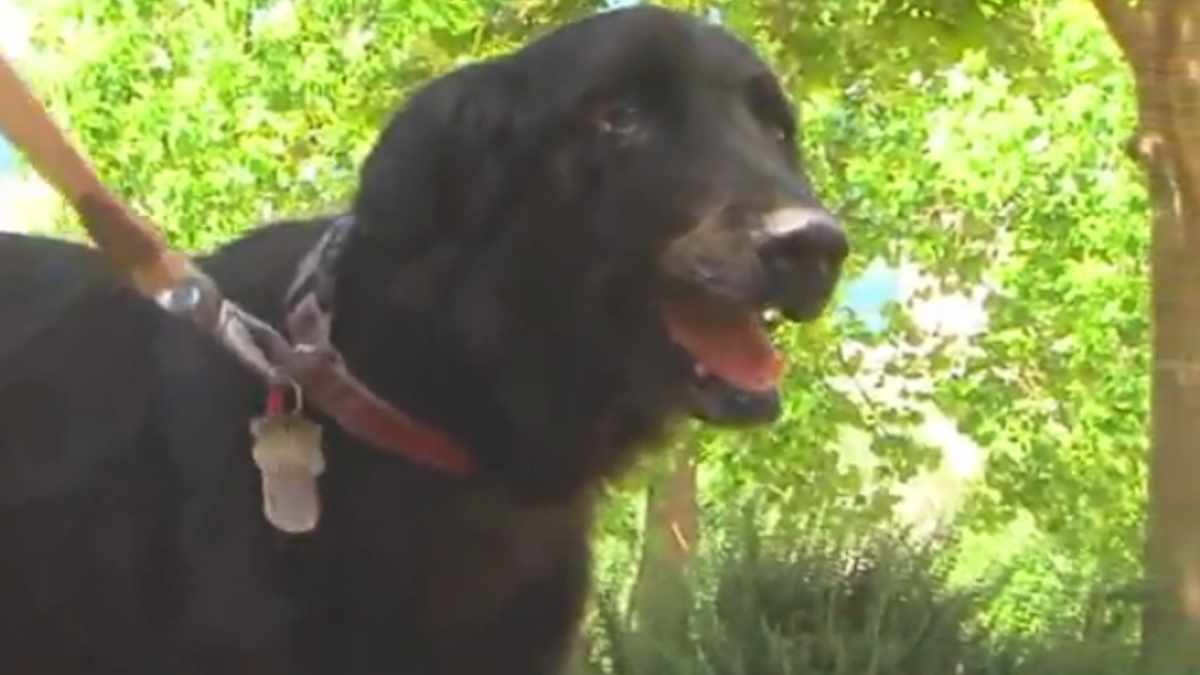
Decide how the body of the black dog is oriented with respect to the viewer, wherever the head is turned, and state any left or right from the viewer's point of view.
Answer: facing to the right of the viewer
